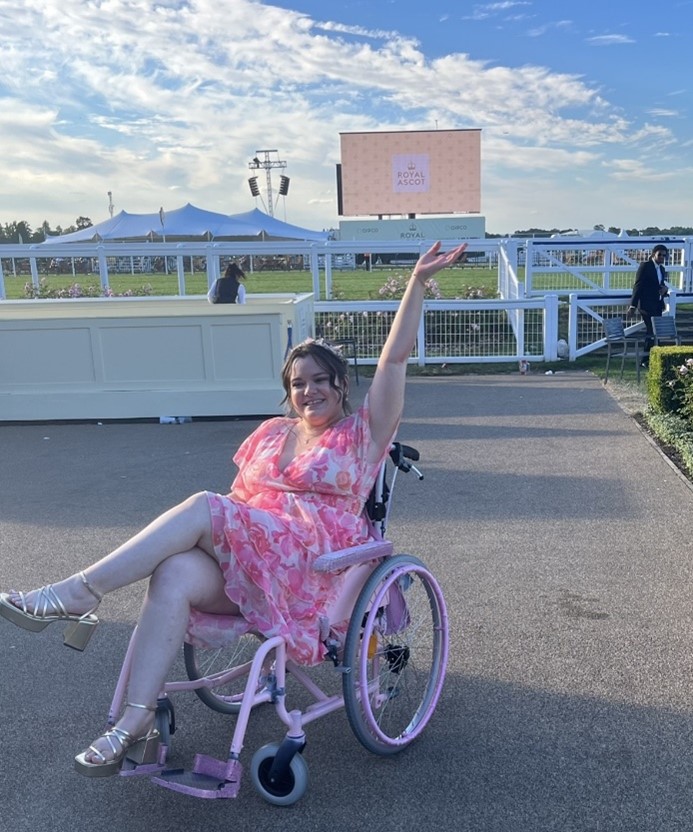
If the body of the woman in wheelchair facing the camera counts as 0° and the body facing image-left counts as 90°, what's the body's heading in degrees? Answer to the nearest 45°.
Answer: approximately 45°

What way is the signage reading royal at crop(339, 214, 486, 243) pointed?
toward the camera

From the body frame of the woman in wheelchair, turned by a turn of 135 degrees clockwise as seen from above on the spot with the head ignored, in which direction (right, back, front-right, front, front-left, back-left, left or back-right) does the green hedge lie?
front-right

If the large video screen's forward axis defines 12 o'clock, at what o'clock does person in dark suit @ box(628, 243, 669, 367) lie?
The person in dark suit is roughly at 12 o'clock from the large video screen.

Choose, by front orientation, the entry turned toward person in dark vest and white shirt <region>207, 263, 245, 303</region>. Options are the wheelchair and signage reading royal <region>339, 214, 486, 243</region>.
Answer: the signage reading royal

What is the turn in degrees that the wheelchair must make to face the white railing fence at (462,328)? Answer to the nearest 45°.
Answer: approximately 135° to its right

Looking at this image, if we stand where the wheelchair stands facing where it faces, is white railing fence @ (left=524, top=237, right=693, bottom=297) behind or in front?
behind

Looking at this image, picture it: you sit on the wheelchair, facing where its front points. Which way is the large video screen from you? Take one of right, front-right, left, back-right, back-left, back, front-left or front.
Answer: back-right

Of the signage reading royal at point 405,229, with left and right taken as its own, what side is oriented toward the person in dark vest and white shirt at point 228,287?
front

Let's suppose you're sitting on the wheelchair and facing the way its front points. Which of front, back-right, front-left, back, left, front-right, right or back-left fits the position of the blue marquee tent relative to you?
back-right

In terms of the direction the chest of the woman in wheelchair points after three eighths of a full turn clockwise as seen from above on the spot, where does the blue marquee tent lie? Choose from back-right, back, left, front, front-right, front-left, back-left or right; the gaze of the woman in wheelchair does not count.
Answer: front

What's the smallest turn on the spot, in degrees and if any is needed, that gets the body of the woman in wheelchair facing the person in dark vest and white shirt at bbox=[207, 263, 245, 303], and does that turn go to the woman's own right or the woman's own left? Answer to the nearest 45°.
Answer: approximately 135° to the woman's own right

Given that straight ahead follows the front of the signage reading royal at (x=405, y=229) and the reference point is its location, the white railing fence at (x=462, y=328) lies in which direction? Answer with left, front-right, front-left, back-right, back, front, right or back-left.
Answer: front

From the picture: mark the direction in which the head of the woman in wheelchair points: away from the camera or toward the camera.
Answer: toward the camera

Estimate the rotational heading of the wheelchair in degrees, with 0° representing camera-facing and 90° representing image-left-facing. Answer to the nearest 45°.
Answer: approximately 45°

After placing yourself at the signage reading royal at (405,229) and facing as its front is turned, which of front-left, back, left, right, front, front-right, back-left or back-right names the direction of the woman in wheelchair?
front

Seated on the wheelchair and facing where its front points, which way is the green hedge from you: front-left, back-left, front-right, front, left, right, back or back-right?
back
